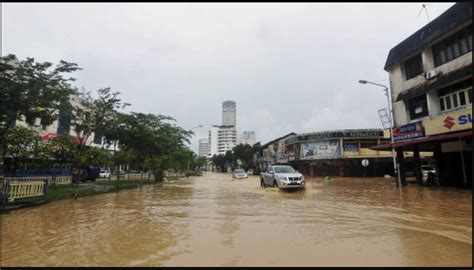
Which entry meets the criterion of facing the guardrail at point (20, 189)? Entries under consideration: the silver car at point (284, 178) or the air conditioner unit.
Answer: the air conditioner unit

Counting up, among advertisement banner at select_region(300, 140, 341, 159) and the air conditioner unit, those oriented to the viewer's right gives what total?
0

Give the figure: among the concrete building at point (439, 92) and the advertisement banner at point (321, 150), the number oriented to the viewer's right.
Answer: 0

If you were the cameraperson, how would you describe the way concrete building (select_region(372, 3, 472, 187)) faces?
facing the viewer and to the left of the viewer

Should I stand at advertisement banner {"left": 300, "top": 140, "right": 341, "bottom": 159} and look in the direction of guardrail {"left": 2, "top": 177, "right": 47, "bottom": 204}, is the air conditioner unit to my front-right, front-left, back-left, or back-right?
front-left

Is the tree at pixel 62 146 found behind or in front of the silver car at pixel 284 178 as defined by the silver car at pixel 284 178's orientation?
behind

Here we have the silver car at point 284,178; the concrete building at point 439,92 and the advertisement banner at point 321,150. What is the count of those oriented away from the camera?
0

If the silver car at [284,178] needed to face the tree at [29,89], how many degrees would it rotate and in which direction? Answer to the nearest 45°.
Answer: approximately 90° to its right

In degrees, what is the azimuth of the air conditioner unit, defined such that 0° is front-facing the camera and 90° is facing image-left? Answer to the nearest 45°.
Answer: approximately 45°

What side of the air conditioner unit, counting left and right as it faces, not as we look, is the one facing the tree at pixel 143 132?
front

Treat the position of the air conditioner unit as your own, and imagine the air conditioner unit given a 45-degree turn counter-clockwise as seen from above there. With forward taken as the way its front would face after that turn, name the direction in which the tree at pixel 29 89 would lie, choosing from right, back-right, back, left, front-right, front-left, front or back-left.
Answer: front-right

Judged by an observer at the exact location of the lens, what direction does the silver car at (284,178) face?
facing the viewer and to the right of the viewer

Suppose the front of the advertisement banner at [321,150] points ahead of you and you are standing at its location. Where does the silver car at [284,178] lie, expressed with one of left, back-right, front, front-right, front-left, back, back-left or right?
front-left

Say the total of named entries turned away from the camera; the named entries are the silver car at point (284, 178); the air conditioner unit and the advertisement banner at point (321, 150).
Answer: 0

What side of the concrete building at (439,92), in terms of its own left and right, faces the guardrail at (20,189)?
front

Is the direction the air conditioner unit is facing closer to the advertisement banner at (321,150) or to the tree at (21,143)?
the tree

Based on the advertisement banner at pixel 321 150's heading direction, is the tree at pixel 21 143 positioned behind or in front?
in front

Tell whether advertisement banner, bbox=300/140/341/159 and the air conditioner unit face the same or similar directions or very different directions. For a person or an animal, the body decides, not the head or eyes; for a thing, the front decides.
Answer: same or similar directions

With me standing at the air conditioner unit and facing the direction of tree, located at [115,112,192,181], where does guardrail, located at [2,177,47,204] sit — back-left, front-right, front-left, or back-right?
front-left
